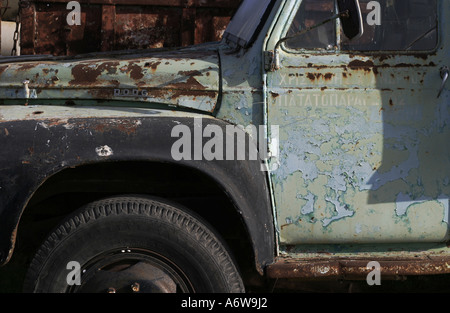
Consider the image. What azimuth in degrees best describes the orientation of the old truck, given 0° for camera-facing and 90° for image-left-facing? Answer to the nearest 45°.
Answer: approximately 90°
